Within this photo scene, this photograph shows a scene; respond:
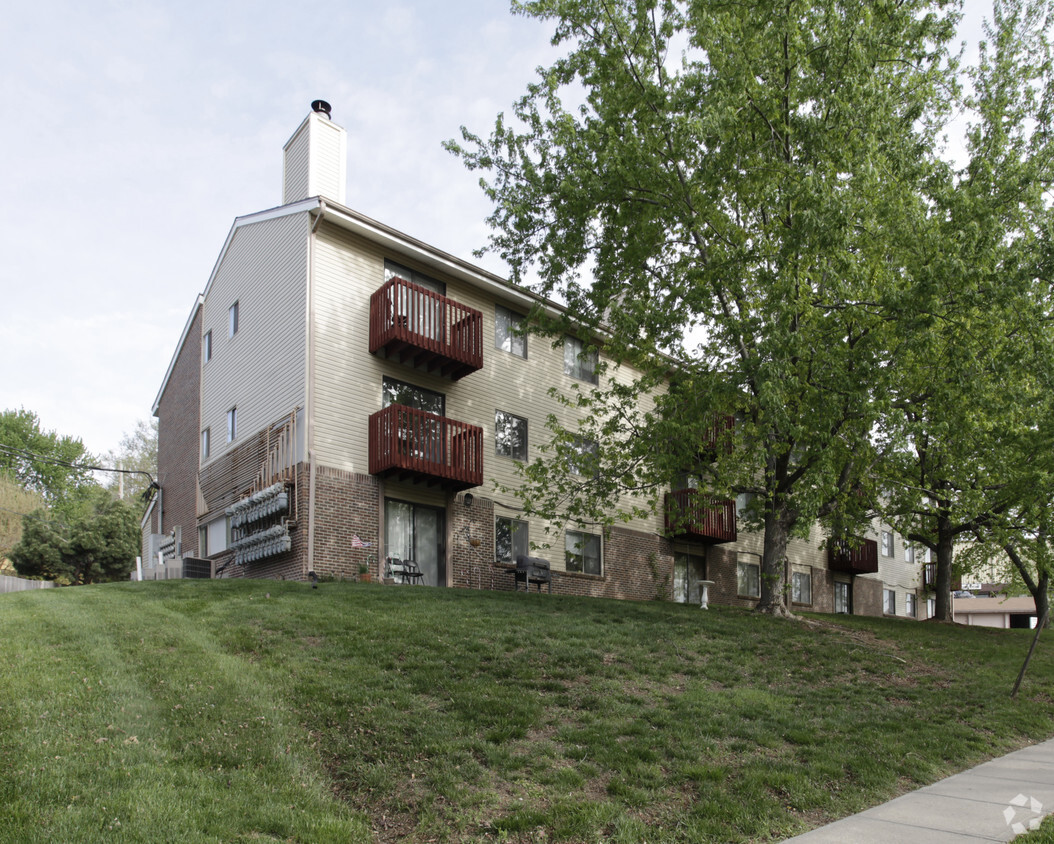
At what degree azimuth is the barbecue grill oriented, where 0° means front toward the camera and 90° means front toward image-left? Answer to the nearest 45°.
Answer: approximately 315°

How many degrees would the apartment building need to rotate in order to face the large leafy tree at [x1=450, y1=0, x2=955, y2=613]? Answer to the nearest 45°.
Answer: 0° — it already faces it

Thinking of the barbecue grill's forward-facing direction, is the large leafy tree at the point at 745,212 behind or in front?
in front

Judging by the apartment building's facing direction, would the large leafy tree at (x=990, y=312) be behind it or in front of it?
in front

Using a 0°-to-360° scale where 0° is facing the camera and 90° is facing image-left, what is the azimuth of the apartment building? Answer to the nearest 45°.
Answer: approximately 315°
